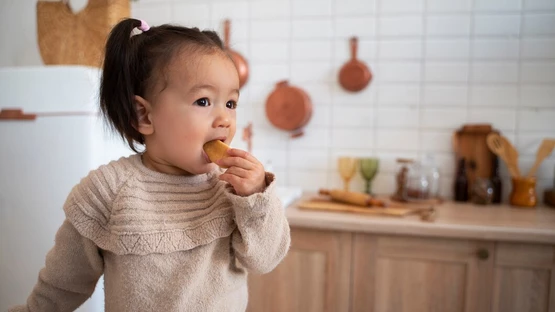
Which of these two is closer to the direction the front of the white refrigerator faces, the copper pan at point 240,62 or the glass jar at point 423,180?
the glass jar

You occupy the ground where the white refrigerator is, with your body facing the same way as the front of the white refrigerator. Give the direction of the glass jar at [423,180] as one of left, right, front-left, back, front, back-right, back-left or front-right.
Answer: left

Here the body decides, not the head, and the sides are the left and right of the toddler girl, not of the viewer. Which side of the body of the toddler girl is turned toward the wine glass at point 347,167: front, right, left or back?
left

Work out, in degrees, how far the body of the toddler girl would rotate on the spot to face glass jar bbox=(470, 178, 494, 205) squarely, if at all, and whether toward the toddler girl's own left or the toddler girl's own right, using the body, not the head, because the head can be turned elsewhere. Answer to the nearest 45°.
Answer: approximately 90° to the toddler girl's own left

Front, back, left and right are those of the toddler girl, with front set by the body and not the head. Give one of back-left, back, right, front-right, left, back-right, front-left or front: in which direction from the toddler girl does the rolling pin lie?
left

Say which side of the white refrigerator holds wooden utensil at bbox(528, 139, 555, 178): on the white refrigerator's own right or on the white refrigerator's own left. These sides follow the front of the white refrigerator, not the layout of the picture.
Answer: on the white refrigerator's own left

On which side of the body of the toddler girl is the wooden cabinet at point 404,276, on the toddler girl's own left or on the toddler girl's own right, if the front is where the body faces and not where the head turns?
on the toddler girl's own left

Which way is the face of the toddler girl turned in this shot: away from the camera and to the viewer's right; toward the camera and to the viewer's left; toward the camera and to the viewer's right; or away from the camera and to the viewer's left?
toward the camera and to the viewer's right

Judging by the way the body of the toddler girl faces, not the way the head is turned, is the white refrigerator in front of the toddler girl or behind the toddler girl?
behind
